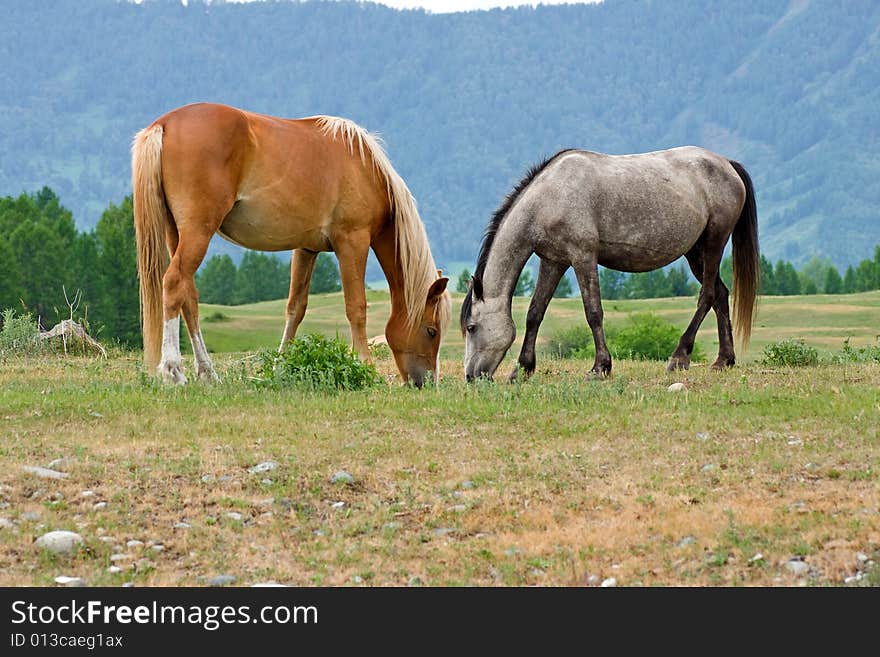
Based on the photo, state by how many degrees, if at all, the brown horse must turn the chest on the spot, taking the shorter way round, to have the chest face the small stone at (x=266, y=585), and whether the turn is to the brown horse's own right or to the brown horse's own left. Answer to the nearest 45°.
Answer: approximately 90° to the brown horse's own right

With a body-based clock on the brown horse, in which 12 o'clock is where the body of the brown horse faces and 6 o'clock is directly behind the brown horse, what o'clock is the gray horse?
The gray horse is roughly at 12 o'clock from the brown horse.

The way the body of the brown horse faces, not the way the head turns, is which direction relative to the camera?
to the viewer's right

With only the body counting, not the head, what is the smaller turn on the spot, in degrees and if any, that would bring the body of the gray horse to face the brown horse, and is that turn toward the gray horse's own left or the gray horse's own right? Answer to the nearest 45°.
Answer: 0° — it already faces it

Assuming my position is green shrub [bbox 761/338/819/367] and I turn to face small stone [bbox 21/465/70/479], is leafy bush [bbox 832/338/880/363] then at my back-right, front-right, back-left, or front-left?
back-left

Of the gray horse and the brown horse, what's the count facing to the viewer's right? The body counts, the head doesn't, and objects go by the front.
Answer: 1

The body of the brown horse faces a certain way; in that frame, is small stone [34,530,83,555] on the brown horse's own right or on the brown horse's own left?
on the brown horse's own right

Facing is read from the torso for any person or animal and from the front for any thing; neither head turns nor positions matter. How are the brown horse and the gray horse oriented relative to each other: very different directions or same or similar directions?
very different directions

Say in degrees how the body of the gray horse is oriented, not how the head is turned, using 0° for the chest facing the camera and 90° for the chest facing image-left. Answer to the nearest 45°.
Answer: approximately 90°

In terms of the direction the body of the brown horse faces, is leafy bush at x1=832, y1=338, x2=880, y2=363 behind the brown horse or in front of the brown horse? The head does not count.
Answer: in front
